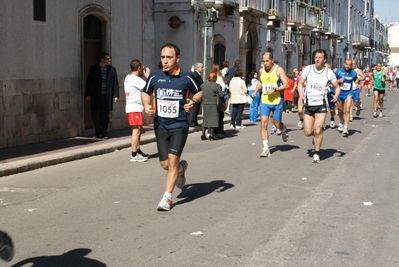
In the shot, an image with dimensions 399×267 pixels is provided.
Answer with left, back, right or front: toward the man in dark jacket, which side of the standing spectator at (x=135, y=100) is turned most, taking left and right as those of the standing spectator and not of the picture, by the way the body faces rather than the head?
left

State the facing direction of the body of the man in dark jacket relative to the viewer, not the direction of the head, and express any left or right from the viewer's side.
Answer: facing the viewer

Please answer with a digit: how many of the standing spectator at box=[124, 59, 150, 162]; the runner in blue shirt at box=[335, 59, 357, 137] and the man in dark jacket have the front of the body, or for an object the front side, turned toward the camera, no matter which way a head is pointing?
2

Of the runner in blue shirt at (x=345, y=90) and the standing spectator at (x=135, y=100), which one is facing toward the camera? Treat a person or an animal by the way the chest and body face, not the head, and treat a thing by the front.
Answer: the runner in blue shirt

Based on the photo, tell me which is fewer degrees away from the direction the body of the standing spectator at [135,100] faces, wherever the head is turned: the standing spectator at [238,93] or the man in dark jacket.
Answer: the standing spectator

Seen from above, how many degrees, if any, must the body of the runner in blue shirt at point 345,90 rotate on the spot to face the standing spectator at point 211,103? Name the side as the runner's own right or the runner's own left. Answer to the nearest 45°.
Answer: approximately 45° to the runner's own right

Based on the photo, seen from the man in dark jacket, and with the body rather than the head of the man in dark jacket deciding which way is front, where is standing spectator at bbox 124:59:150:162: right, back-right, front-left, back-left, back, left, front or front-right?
front

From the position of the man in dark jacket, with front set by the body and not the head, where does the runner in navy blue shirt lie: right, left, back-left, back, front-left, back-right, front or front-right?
front

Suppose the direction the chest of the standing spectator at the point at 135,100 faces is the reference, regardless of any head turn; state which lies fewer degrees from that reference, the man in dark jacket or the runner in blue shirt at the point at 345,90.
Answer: the runner in blue shirt

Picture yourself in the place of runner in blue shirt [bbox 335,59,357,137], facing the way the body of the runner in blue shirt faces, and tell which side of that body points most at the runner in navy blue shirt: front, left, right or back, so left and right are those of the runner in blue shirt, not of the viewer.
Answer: front

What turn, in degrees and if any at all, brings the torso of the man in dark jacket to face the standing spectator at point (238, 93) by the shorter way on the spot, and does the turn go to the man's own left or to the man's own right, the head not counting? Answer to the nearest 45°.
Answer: approximately 135° to the man's own left

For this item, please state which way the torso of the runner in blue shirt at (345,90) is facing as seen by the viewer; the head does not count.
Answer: toward the camera
